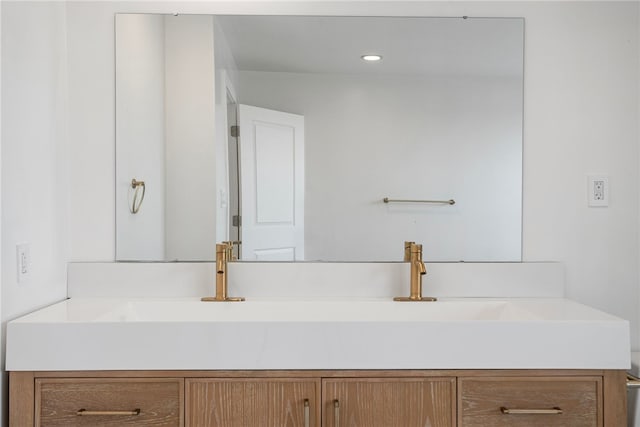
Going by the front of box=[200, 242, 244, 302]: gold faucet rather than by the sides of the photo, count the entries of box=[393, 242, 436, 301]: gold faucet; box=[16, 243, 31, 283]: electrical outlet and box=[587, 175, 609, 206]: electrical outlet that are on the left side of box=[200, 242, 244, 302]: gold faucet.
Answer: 2

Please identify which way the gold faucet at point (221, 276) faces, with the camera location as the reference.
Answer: facing the viewer

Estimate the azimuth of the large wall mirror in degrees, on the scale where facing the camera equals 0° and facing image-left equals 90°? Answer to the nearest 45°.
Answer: approximately 0°

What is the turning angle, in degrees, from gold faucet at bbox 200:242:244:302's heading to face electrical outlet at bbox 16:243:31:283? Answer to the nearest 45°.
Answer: approximately 90° to its right

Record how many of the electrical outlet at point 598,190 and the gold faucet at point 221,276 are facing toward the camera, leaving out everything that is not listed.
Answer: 2

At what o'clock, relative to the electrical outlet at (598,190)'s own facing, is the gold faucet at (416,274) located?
The gold faucet is roughly at 2 o'clock from the electrical outlet.

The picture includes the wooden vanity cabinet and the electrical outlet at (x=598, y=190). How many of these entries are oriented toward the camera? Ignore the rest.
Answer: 2

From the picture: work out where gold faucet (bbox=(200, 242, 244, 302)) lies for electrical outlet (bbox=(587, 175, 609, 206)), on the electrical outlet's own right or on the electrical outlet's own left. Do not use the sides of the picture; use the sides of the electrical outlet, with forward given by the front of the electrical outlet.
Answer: on the electrical outlet's own right

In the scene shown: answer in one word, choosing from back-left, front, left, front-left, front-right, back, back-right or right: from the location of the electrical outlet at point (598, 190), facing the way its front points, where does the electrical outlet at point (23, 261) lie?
front-right

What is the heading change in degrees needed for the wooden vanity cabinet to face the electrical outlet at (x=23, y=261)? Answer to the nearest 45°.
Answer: approximately 90° to its right
